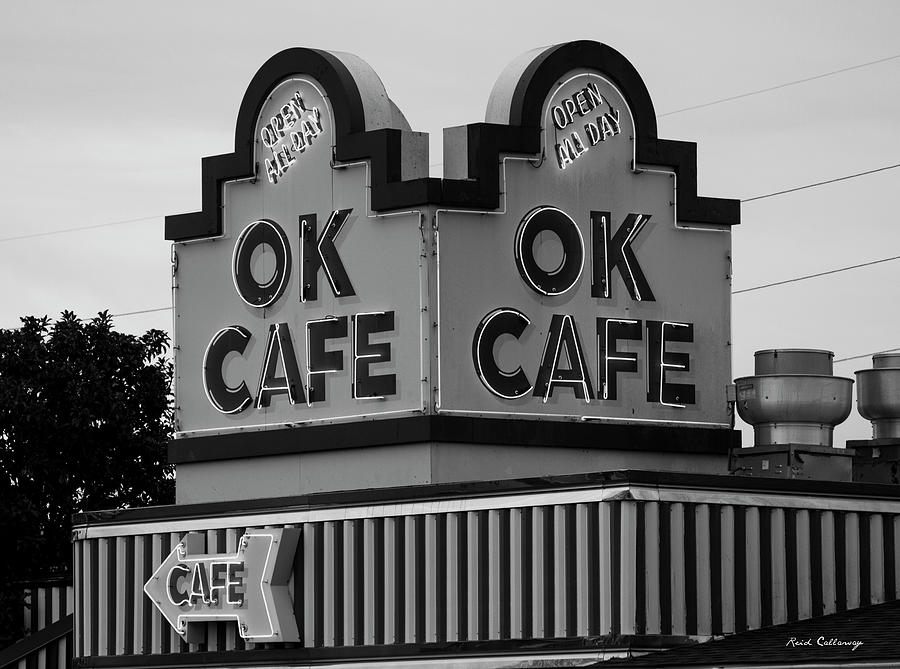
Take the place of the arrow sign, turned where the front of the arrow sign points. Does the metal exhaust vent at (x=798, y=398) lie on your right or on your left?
on your left

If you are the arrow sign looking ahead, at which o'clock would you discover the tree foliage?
The tree foliage is roughly at 4 o'clock from the arrow sign.

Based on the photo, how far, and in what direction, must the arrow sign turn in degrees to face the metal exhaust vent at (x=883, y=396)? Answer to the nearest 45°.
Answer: approximately 135° to its left

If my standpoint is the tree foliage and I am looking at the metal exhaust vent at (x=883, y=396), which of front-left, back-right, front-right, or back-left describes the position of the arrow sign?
front-right

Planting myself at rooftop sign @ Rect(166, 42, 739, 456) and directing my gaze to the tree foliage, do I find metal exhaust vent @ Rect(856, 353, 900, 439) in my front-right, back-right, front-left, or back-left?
back-right

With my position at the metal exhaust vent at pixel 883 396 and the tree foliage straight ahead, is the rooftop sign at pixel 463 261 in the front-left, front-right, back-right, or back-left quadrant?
front-left

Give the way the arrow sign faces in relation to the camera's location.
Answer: facing the viewer and to the left of the viewer
